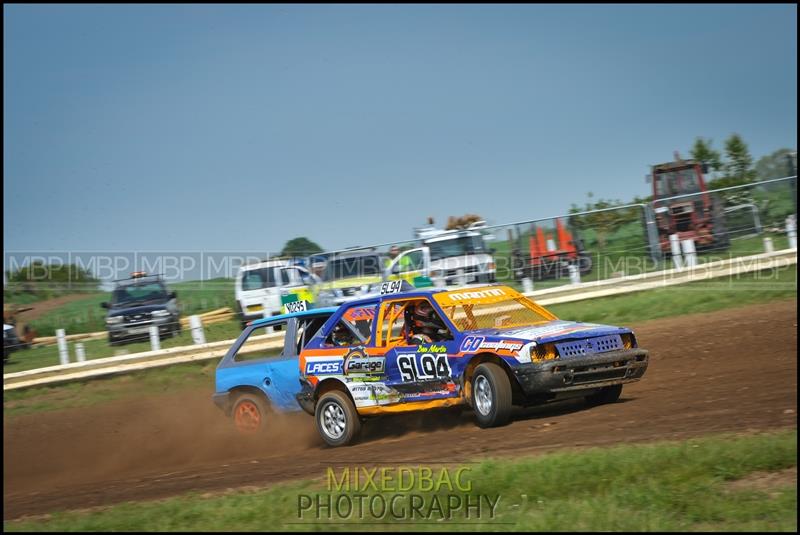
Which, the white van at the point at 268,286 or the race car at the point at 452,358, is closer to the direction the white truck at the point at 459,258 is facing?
the race car

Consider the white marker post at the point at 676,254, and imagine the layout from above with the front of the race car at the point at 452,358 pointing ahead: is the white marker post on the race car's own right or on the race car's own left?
on the race car's own left

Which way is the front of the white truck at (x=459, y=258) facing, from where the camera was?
facing the viewer

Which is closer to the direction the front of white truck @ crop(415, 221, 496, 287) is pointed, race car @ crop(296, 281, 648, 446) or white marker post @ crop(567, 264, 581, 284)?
the race car

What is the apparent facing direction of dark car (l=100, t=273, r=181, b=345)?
toward the camera

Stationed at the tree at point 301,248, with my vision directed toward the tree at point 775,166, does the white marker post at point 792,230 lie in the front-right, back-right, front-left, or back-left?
front-right
